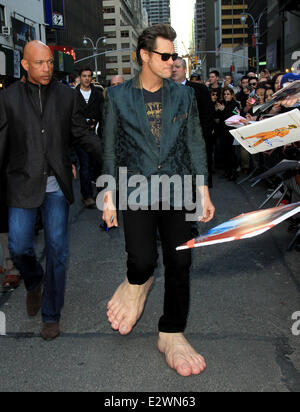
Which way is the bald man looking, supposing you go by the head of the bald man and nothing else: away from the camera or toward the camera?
toward the camera

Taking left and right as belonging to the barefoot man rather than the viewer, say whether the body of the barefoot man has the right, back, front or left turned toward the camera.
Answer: front

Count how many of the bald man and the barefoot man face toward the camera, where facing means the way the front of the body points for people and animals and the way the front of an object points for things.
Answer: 2

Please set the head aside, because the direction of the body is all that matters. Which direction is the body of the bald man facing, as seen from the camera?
toward the camera

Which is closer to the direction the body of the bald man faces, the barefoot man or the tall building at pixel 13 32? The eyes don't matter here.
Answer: the barefoot man

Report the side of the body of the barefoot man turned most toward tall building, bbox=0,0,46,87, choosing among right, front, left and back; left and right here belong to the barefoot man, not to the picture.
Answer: back

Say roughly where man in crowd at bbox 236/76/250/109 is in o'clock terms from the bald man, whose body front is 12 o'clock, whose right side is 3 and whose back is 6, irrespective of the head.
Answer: The man in crowd is roughly at 7 o'clock from the bald man.

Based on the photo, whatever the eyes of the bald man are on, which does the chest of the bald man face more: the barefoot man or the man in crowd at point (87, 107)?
the barefoot man

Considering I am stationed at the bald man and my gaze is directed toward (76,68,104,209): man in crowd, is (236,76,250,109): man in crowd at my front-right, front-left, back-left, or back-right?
front-right

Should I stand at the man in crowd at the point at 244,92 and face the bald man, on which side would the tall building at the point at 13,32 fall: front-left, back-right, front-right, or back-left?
back-right

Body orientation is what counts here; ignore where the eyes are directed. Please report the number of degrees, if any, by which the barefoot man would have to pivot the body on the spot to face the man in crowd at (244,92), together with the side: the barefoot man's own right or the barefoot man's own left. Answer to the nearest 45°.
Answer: approximately 180°

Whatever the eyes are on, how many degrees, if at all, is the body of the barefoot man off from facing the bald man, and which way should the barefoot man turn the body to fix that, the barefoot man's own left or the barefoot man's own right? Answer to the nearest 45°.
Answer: approximately 135° to the barefoot man's own right

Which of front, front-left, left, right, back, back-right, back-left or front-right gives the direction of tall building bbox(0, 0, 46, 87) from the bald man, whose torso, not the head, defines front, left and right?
back

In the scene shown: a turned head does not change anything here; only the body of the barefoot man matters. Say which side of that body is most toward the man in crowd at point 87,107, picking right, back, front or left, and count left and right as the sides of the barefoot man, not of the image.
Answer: back

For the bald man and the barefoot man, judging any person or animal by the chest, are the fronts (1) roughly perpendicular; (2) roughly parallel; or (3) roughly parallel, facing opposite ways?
roughly parallel
